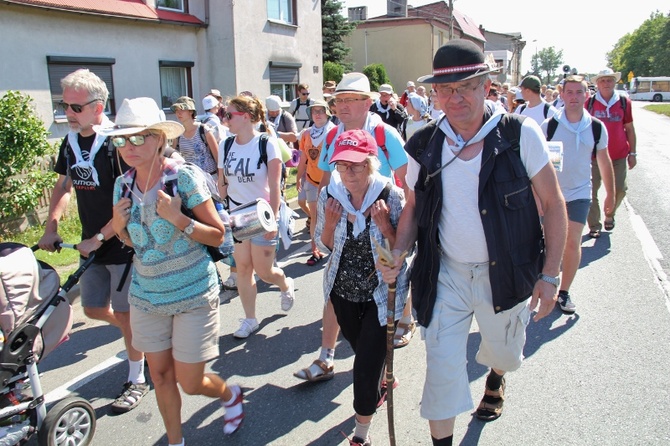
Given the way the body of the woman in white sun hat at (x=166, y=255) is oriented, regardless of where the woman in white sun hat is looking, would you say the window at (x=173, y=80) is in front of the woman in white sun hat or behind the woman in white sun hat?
behind

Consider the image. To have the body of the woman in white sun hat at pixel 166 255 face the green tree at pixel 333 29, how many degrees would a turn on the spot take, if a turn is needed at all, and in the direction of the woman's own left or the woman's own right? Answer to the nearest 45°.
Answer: approximately 135° to the woman's own right

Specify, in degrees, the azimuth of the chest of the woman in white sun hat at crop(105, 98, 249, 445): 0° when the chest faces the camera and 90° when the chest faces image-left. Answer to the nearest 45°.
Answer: approximately 45°

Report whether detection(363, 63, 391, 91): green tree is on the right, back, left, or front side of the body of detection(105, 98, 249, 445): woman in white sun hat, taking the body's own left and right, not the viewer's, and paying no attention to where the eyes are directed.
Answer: back

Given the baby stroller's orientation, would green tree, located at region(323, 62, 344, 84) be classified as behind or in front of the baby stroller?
behind

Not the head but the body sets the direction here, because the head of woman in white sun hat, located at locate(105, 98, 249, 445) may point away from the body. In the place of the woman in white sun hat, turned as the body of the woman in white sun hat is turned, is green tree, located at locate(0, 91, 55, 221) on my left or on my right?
on my right

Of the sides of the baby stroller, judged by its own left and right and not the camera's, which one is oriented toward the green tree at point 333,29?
back

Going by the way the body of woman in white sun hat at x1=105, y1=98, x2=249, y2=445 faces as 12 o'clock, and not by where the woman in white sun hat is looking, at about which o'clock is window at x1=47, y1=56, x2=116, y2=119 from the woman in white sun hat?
The window is roughly at 4 o'clock from the woman in white sun hat.

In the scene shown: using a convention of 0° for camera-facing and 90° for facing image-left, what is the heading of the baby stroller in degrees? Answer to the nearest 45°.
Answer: approximately 45°

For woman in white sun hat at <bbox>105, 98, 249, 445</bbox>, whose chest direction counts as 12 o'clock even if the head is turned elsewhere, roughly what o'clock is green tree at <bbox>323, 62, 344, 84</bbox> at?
The green tree is roughly at 5 o'clock from the woman in white sun hat.

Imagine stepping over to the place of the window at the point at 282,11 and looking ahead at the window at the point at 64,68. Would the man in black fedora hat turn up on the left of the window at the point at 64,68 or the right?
left
